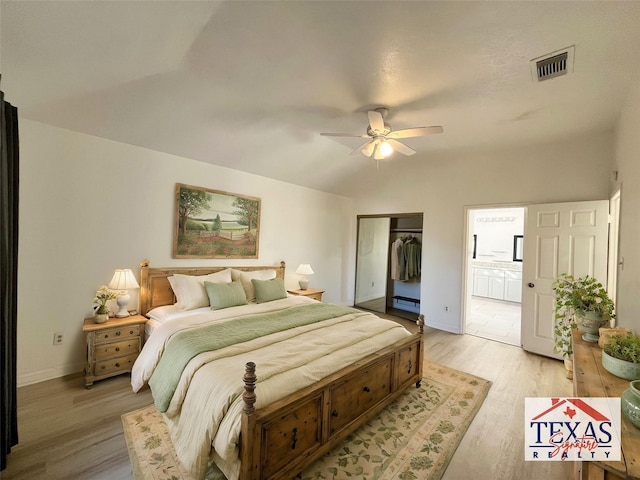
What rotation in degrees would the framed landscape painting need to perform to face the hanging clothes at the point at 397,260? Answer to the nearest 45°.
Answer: approximately 45° to its left

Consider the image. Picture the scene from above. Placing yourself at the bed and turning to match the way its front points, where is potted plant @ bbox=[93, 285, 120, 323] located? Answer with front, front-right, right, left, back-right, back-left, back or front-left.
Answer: back

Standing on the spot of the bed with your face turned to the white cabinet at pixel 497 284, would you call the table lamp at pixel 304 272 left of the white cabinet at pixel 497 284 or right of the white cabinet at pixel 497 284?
left

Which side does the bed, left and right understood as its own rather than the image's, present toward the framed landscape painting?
back

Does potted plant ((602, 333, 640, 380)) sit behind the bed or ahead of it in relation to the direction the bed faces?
ahead

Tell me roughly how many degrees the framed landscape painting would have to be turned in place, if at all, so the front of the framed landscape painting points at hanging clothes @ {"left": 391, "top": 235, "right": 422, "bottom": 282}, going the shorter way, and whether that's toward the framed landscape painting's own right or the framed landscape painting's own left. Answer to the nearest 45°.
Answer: approximately 45° to the framed landscape painting's own left

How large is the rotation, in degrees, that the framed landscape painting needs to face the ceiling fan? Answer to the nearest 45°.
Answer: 0° — it already faces it

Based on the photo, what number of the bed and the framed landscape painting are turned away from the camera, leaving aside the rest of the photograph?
0

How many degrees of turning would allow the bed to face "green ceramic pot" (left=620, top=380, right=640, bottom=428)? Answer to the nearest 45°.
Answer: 0° — it already faces it

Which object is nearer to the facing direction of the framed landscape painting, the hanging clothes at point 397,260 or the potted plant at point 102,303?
the hanging clothes

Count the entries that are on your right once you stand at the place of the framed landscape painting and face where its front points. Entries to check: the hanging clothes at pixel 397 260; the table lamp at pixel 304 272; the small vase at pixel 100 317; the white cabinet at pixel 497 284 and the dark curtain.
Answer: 2

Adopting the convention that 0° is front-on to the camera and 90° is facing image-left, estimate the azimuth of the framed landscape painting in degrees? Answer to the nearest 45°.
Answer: approximately 315°

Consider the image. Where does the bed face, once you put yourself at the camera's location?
facing the viewer and to the right of the viewer

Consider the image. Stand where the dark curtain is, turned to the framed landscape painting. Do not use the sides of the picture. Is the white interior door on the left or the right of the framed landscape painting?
right
